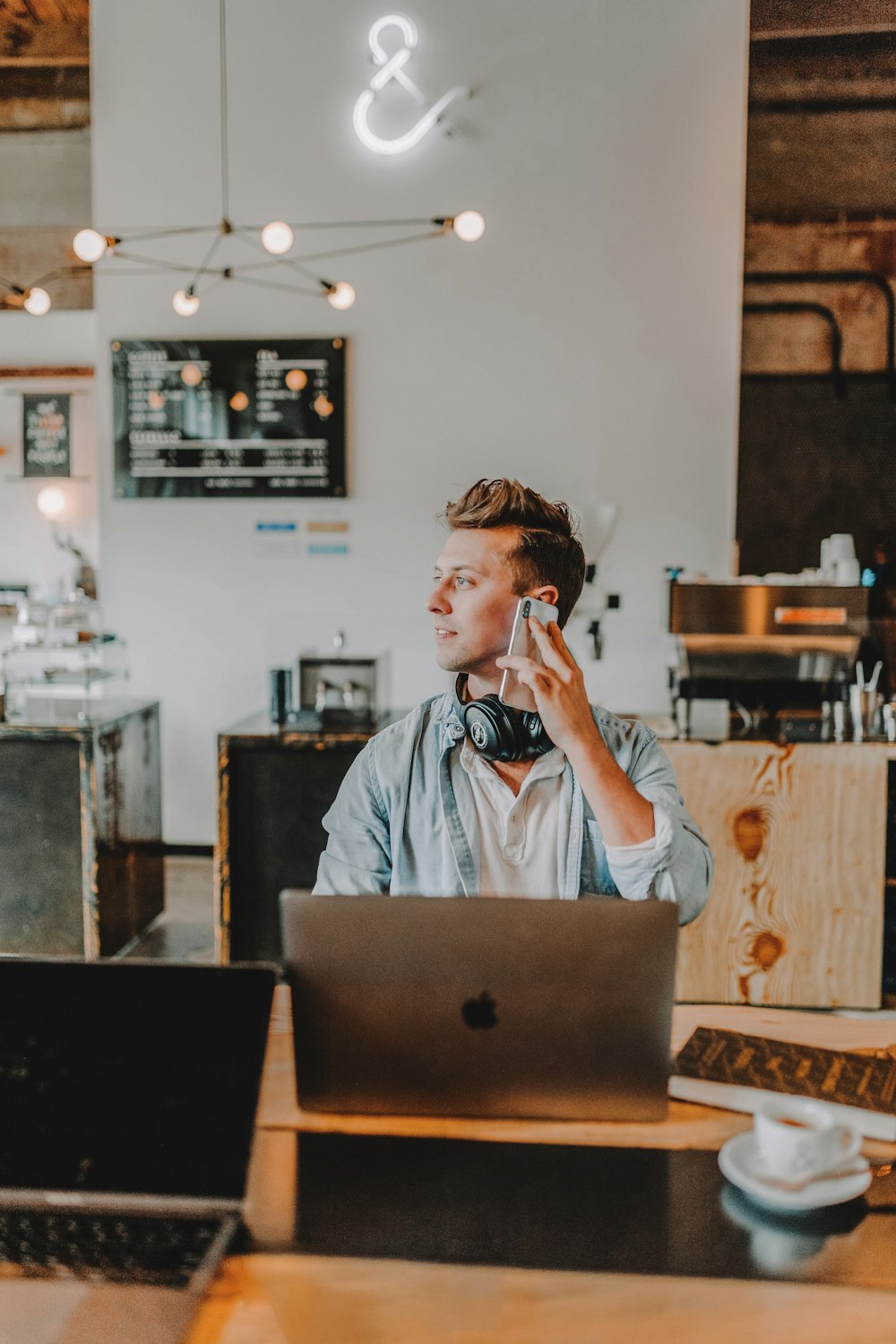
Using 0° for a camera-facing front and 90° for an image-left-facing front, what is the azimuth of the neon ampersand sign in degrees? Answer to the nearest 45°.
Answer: approximately 0°

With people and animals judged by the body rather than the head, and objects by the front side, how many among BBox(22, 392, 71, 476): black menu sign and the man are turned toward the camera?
2

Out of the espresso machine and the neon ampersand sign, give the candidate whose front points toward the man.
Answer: the neon ampersand sign

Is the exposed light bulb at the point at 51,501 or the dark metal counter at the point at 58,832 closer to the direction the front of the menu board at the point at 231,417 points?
the dark metal counter

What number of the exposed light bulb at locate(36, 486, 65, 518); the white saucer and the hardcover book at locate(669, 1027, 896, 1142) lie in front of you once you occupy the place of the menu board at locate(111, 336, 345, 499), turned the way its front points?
2

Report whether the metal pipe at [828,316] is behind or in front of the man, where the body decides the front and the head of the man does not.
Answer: behind

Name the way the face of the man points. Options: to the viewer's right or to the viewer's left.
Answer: to the viewer's left

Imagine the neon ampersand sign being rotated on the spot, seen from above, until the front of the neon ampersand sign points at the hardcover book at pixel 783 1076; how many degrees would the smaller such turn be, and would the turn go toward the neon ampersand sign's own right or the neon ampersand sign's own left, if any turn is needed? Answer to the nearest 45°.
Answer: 0° — it already faces it
